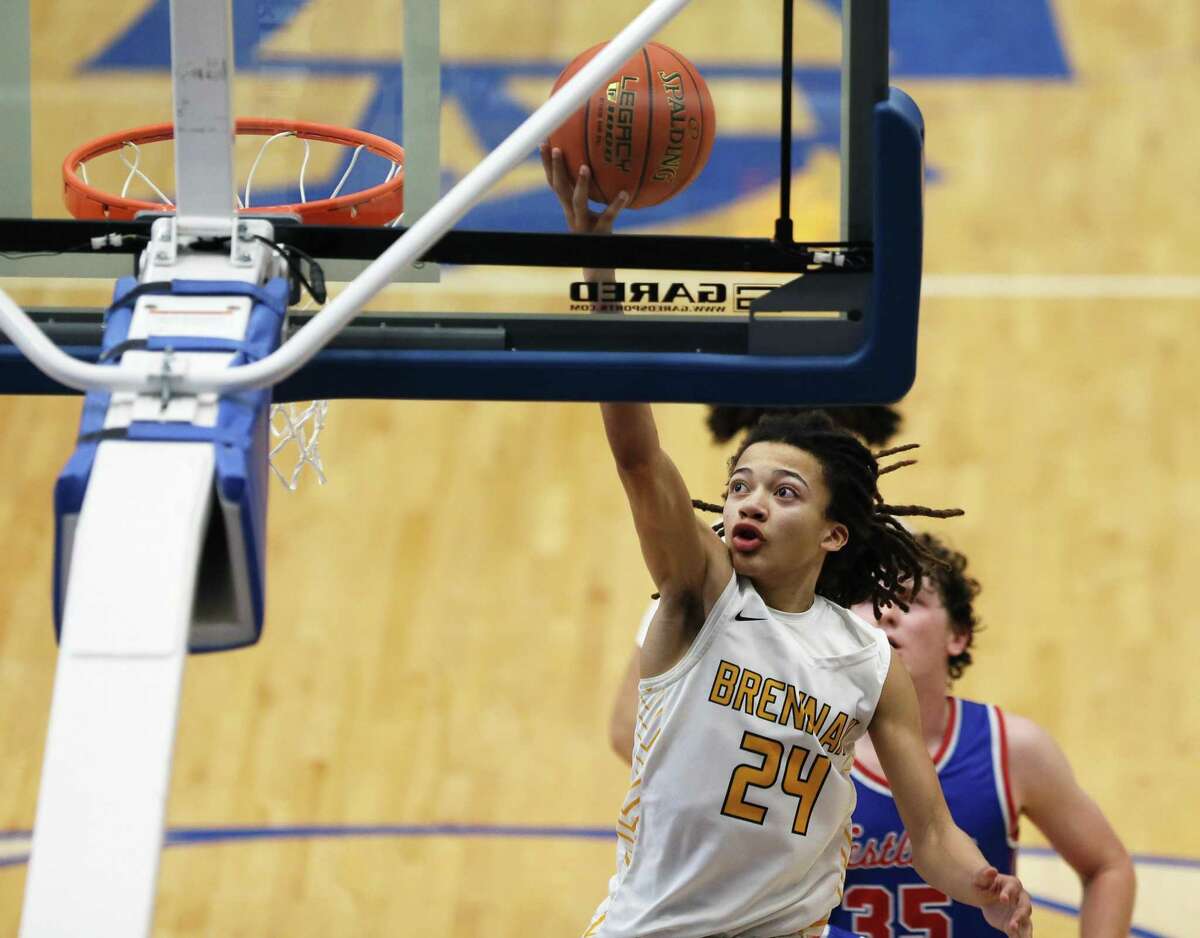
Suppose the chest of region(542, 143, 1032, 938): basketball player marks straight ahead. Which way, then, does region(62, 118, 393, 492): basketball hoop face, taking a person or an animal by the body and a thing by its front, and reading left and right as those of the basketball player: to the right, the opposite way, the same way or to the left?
the opposite way

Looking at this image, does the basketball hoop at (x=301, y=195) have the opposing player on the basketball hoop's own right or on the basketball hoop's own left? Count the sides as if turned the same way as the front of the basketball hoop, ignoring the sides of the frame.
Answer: on the basketball hoop's own right

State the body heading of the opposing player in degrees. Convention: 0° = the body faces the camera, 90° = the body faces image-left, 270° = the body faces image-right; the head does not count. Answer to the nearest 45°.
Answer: approximately 45°

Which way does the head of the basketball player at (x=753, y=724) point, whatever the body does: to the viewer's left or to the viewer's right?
to the viewer's left

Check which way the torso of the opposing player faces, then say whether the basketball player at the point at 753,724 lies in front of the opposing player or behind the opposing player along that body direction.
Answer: in front

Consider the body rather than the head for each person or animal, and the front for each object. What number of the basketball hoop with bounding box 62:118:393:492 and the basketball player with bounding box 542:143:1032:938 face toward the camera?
1

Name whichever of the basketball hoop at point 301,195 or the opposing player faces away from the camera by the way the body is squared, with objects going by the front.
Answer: the basketball hoop

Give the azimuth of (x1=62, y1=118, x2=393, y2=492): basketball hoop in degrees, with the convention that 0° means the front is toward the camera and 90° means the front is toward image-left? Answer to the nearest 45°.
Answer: approximately 180°

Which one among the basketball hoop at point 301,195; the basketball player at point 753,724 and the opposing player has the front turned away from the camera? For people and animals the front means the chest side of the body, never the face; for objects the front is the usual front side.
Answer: the basketball hoop

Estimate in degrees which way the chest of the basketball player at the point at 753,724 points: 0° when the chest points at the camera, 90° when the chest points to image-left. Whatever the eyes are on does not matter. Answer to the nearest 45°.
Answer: approximately 0°

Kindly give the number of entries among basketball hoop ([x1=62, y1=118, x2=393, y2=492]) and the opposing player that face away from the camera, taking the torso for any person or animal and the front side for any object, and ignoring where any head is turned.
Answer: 1

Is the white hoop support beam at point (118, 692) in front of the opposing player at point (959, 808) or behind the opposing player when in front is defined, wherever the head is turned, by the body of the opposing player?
in front
